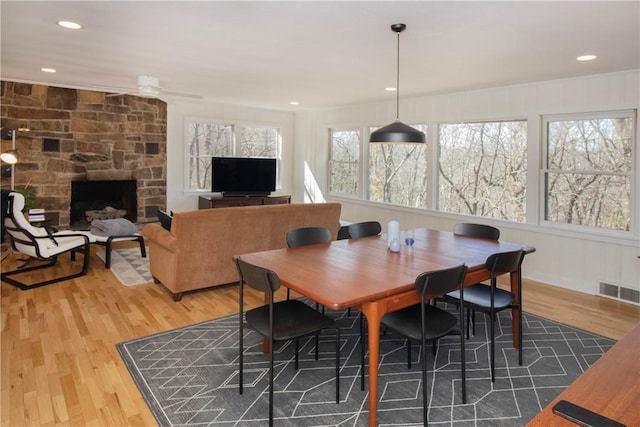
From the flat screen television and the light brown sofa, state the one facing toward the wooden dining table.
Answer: the flat screen television

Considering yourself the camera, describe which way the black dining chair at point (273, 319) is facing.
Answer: facing away from the viewer and to the right of the viewer

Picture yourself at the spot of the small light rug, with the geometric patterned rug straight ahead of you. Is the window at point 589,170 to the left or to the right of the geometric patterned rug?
left

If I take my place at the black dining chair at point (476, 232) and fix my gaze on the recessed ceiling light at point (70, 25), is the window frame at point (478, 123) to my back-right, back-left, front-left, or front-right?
back-right

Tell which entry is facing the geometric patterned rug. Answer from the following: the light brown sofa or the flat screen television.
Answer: the flat screen television

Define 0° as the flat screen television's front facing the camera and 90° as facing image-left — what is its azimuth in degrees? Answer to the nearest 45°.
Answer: approximately 0°

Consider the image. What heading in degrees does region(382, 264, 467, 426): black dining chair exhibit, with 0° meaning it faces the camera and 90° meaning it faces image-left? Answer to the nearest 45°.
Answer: approximately 135°

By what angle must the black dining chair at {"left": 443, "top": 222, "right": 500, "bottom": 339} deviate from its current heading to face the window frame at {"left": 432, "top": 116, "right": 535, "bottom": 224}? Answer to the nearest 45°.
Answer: approximately 135° to its right
